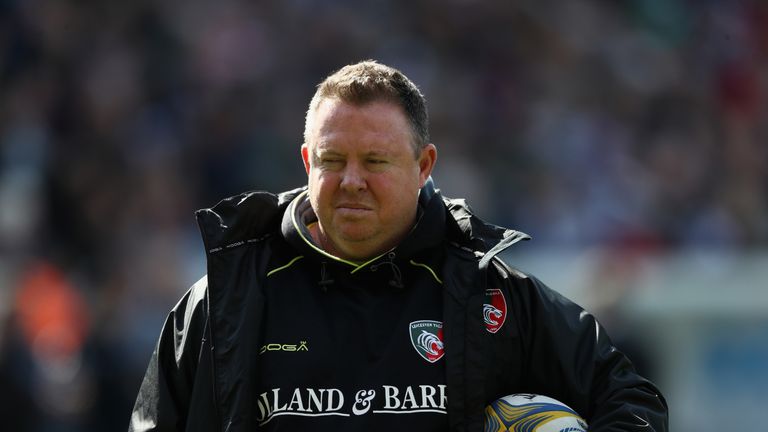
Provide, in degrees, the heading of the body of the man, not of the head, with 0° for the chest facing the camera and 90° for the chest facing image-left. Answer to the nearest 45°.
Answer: approximately 0°
